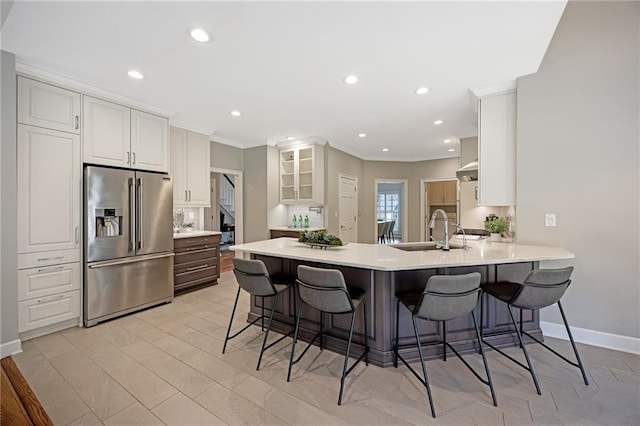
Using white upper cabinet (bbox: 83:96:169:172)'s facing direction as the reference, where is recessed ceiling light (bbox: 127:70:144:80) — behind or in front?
in front

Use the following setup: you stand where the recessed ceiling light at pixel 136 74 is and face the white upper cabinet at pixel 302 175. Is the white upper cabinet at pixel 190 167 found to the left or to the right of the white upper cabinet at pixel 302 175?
left

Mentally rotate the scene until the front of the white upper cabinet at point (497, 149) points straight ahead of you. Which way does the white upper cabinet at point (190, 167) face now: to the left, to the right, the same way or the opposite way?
the opposite way

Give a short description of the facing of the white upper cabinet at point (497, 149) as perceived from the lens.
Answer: facing to the left of the viewer

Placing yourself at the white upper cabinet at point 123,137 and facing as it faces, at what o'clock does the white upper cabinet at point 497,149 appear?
the white upper cabinet at point 497,149 is roughly at 12 o'clock from the white upper cabinet at point 123,137.

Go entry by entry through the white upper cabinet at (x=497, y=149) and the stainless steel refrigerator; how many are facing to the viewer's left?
1

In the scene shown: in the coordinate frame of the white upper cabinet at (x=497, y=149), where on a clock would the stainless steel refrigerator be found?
The stainless steel refrigerator is roughly at 11 o'clock from the white upper cabinet.

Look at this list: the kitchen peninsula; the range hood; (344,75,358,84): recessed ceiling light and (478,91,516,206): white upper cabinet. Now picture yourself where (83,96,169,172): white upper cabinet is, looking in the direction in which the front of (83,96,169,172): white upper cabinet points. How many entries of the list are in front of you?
4

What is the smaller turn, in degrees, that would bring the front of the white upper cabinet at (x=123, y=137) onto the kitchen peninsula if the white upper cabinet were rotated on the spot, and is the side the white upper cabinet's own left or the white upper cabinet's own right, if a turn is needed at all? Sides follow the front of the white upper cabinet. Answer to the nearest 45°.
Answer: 0° — it already faces it

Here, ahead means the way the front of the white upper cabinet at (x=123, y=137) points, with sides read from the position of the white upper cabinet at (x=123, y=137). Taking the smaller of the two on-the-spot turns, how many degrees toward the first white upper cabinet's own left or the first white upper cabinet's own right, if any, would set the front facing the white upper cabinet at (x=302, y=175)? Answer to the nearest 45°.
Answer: approximately 45° to the first white upper cabinet's own left

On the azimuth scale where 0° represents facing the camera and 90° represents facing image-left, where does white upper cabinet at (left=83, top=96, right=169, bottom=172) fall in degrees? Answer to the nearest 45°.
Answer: approximately 315°
